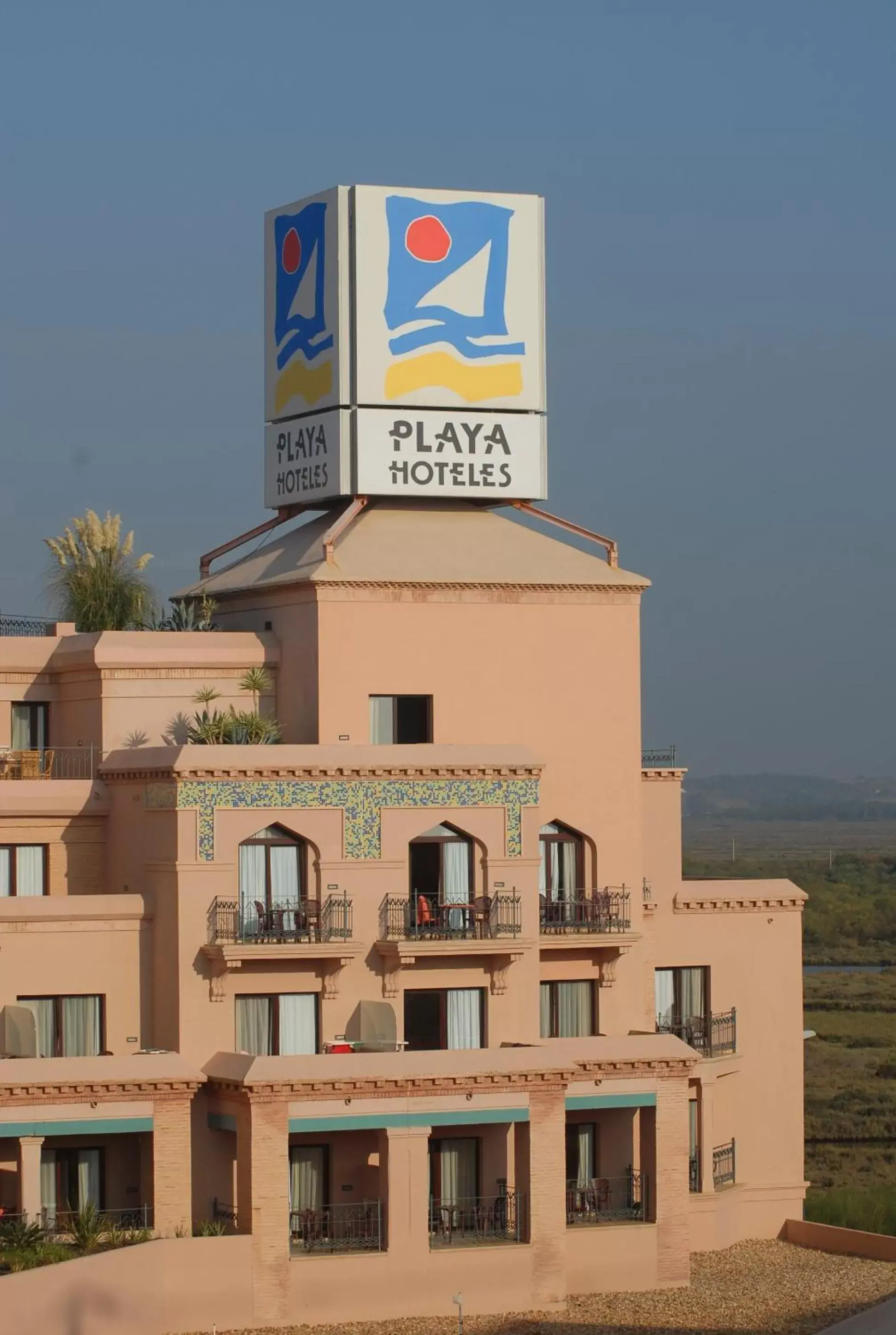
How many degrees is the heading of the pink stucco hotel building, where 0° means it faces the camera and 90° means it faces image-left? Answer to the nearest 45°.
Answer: approximately 0°
